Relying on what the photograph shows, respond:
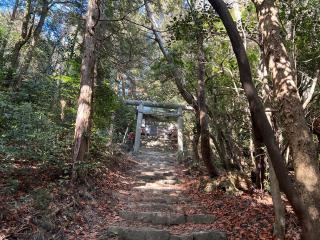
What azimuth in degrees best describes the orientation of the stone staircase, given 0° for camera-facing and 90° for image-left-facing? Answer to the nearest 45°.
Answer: approximately 0°
